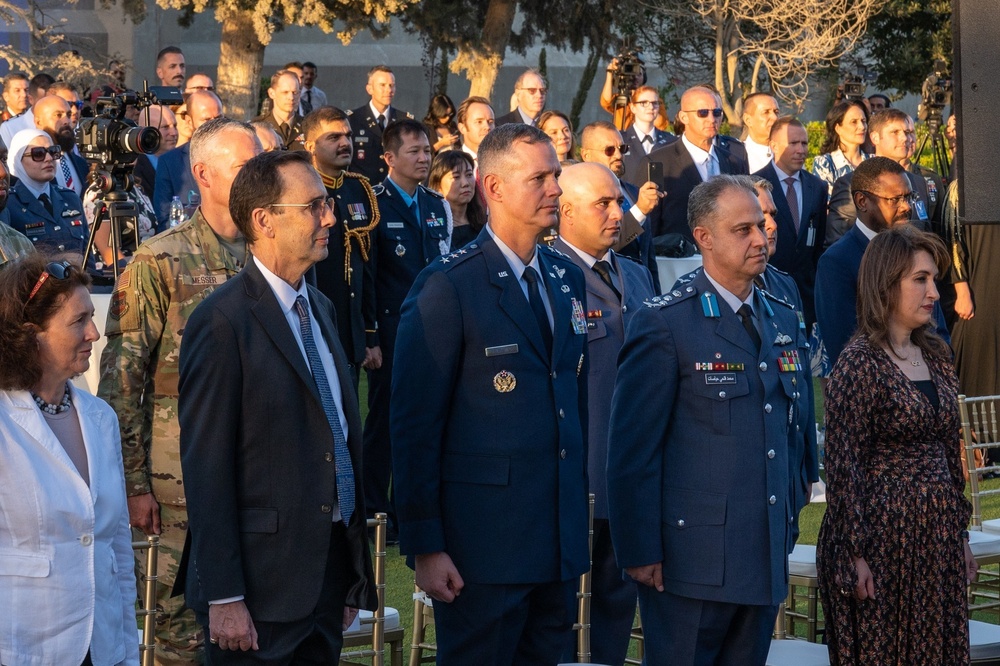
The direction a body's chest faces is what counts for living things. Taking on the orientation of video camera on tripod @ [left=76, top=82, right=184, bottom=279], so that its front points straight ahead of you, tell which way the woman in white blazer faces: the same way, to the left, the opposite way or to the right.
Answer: the same way

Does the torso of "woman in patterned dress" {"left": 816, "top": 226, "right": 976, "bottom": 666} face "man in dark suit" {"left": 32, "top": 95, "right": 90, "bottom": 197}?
no

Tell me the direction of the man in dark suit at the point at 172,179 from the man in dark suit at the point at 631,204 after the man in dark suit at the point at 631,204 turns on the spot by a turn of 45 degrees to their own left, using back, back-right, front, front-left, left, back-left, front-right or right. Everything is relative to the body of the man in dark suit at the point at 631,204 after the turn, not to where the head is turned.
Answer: back

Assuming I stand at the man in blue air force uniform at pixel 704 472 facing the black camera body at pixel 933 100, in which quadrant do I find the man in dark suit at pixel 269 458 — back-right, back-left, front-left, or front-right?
back-left

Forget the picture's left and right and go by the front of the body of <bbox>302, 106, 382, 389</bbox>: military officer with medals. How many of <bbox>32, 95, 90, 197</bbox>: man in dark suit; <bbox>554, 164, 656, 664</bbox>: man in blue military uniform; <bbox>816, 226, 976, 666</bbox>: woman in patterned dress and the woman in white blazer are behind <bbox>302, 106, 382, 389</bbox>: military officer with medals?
1

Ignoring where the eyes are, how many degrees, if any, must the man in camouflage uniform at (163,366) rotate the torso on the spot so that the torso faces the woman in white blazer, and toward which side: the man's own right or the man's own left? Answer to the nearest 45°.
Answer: approximately 45° to the man's own right

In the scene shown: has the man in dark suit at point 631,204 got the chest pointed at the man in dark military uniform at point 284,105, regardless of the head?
no

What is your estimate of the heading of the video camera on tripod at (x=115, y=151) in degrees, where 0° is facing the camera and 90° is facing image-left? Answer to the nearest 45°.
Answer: approximately 315°

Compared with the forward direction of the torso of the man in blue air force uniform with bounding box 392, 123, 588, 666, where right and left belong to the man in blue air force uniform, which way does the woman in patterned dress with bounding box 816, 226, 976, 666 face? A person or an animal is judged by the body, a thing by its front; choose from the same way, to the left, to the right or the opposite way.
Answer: the same way

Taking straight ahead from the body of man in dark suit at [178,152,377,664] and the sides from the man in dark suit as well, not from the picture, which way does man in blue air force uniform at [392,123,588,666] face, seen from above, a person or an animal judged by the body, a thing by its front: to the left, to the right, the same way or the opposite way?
the same way

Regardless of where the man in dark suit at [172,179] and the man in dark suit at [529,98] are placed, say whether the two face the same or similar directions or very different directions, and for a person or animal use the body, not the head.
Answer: same or similar directions

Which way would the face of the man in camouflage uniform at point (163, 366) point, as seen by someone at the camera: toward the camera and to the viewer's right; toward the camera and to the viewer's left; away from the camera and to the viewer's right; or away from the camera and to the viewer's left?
toward the camera and to the viewer's right

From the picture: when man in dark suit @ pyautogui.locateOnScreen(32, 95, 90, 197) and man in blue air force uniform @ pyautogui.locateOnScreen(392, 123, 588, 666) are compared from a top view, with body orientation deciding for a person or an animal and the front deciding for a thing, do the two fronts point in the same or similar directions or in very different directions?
same or similar directions

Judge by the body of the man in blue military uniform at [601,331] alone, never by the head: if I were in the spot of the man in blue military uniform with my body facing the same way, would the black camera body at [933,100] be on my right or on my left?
on my left

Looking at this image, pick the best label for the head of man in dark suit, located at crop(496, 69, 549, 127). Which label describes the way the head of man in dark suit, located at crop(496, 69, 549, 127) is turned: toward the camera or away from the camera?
toward the camera

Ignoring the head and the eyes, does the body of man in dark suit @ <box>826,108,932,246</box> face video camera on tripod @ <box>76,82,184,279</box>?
no

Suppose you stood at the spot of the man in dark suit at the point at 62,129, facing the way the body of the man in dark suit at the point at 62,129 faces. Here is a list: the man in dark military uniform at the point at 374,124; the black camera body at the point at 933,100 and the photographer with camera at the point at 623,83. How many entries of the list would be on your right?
0

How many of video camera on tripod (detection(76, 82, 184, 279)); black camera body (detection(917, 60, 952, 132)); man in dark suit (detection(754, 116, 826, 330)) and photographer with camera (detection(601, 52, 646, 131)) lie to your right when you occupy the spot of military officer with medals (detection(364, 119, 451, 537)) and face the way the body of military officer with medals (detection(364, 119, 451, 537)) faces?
1
